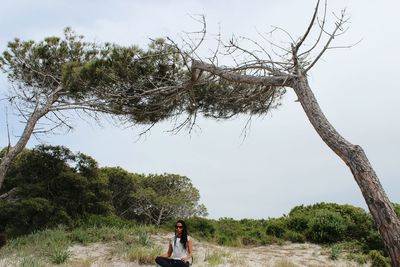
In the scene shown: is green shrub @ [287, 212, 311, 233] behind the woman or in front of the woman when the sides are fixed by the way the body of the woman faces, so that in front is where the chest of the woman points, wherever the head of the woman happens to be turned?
behind

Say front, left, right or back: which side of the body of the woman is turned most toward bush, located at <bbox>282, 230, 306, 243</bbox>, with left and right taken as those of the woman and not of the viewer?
back

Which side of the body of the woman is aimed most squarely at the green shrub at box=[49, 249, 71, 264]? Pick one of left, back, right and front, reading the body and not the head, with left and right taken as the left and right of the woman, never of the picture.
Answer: right

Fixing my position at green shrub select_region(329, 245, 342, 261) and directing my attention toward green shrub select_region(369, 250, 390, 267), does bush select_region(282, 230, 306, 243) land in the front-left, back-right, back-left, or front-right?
back-left

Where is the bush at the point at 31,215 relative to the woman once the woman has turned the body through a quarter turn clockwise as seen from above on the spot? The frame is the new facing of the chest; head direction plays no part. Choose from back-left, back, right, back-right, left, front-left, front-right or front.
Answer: front

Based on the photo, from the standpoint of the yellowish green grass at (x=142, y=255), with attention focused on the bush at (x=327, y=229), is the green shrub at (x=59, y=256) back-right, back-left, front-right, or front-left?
back-left

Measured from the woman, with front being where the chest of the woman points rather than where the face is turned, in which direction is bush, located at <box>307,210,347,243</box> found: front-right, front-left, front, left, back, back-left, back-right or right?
back

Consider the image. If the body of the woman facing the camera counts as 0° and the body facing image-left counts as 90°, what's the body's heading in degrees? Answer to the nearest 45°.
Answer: approximately 45°
